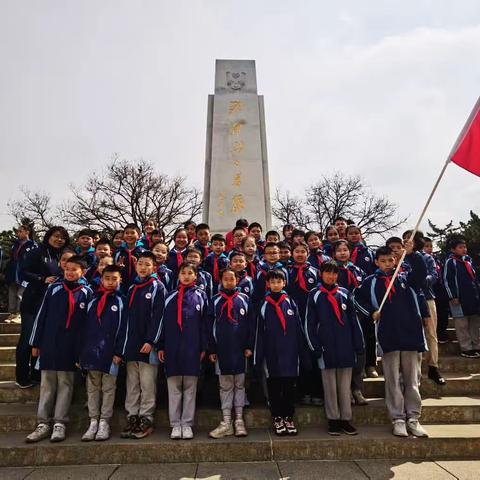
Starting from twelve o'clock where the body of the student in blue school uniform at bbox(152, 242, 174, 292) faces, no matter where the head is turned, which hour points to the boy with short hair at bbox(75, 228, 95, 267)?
The boy with short hair is roughly at 4 o'clock from the student in blue school uniform.

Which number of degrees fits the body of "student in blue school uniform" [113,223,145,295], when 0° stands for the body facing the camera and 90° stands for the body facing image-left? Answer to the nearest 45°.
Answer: approximately 0°

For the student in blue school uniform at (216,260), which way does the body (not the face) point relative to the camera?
toward the camera

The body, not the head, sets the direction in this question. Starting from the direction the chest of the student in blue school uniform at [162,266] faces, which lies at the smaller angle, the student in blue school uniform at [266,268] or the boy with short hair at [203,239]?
the student in blue school uniform

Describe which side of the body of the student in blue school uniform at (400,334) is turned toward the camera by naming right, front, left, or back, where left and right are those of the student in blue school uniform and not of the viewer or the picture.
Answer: front

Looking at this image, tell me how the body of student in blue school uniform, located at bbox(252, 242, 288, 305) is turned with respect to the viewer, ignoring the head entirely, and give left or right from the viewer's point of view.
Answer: facing the viewer

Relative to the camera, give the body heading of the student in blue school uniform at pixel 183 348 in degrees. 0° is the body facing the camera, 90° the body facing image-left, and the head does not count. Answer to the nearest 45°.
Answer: approximately 0°

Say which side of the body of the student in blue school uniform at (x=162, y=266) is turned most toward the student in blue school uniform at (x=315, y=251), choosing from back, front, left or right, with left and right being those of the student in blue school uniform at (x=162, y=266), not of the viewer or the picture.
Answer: left
